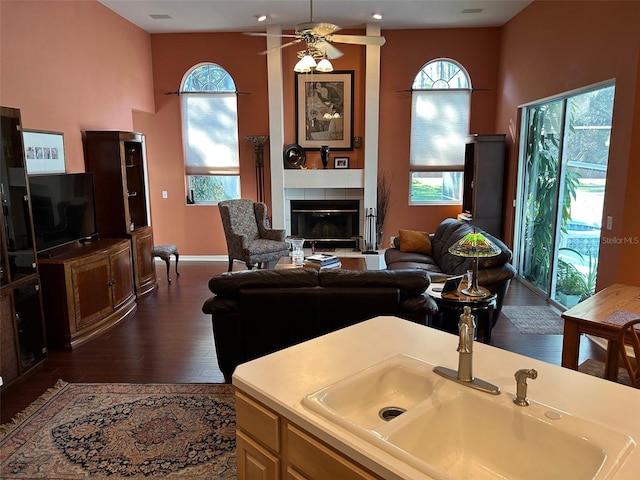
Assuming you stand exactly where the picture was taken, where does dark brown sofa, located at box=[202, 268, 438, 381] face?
facing away from the viewer

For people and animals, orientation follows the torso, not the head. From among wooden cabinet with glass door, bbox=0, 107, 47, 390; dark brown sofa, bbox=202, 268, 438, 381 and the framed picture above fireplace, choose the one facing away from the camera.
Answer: the dark brown sofa

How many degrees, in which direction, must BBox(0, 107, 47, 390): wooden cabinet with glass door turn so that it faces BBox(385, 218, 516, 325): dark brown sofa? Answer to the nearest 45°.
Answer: approximately 45° to its left

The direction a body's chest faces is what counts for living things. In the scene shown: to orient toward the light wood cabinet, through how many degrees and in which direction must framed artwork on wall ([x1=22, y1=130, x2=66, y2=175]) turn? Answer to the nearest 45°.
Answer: approximately 45° to its right

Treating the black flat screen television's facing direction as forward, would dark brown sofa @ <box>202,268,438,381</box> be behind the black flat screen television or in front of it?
in front

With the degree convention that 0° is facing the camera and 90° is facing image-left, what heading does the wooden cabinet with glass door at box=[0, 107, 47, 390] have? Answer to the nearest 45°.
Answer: approximately 315°

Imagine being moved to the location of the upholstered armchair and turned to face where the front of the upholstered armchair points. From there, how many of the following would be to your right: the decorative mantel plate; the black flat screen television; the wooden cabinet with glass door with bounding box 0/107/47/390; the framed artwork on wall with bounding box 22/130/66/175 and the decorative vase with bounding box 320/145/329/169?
3

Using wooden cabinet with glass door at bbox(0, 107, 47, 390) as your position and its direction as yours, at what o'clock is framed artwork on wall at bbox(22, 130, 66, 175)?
The framed artwork on wall is roughly at 8 o'clock from the wooden cabinet with glass door.

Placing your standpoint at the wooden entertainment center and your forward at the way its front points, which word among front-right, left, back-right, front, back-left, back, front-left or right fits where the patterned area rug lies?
front-right

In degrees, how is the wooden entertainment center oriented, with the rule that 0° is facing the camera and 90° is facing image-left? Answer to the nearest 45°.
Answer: approximately 315°

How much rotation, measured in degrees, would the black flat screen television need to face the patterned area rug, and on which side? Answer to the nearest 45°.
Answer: approximately 45° to its right

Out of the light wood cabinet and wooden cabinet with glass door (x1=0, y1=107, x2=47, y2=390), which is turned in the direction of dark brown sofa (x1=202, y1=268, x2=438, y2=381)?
the wooden cabinet with glass door

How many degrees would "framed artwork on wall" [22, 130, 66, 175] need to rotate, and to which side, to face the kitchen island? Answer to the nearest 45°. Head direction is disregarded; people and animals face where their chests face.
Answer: approximately 45° to its right

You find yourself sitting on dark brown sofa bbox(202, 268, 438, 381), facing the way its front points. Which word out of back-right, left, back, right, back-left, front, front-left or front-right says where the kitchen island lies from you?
back

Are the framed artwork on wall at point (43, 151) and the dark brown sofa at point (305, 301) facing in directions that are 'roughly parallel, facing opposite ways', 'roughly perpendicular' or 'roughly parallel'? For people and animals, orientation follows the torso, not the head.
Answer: roughly perpendicular
